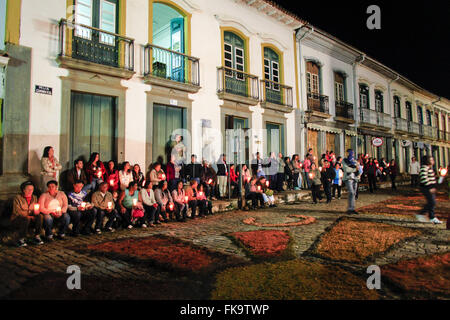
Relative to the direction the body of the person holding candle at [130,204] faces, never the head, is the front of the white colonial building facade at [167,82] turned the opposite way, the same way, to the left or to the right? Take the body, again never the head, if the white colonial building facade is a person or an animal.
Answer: the same way

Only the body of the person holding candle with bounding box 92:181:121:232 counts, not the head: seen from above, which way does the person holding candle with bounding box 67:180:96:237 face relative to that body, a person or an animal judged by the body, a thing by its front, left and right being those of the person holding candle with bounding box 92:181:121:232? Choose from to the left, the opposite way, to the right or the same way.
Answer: the same way

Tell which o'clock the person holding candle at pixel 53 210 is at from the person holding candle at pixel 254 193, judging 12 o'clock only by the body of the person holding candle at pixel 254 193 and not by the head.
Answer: the person holding candle at pixel 53 210 is roughly at 3 o'clock from the person holding candle at pixel 254 193.

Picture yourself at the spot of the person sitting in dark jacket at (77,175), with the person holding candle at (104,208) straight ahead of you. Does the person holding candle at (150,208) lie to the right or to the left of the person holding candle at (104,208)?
left

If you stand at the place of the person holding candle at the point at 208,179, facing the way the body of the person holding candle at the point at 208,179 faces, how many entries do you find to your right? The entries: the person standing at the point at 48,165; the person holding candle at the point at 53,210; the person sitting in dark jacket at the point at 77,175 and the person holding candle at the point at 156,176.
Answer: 4

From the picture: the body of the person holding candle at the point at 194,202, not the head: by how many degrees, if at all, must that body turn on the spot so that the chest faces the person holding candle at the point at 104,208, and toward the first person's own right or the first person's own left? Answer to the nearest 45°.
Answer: approximately 90° to the first person's own right

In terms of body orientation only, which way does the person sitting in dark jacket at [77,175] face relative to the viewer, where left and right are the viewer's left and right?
facing the viewer and to the right of the viewer

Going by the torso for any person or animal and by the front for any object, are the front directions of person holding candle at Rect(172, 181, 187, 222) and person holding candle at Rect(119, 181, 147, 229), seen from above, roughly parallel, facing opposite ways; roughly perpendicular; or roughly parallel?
roughly parallel

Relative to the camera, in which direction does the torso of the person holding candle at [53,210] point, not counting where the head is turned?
toward the camera

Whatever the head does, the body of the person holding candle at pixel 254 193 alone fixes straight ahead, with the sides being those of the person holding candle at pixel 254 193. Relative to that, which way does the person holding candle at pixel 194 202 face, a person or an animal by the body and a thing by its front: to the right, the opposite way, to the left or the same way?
the same way

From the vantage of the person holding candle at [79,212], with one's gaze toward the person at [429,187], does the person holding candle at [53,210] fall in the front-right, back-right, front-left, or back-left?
back-right

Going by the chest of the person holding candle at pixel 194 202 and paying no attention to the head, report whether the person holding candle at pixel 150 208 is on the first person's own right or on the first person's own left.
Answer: on the first person's own right

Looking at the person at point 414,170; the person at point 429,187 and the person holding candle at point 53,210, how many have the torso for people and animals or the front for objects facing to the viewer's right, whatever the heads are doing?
1

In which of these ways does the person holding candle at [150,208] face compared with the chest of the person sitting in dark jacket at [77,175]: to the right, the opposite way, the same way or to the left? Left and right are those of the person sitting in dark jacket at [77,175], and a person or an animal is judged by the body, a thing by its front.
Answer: the same way

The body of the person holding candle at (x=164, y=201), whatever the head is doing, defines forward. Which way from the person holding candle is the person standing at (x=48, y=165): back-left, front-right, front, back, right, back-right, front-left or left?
back-right
